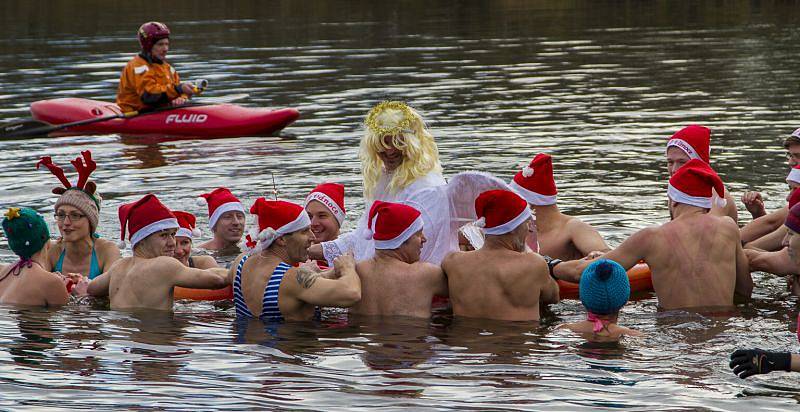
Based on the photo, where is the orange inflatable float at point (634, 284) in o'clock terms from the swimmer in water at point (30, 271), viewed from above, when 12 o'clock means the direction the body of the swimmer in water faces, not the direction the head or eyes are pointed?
The orange inflatable float is roughly at 2 o'clock from the swimmer in water.

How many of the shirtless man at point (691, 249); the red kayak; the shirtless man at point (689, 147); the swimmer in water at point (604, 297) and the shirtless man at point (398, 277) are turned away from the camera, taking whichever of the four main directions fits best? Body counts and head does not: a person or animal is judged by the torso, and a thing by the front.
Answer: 3

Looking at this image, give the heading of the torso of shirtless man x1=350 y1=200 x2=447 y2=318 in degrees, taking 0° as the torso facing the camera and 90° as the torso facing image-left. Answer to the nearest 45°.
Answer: approximately 180°

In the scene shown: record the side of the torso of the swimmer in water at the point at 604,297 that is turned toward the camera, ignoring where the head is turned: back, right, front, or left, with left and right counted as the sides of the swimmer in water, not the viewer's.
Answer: back

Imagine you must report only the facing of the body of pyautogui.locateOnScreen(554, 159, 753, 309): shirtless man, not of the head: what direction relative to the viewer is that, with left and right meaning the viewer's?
facing away from the viewer

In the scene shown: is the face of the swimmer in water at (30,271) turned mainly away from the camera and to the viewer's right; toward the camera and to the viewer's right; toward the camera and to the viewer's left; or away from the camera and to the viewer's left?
away from the camera and to the viewer's right

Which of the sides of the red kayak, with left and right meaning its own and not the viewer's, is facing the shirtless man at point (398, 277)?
right

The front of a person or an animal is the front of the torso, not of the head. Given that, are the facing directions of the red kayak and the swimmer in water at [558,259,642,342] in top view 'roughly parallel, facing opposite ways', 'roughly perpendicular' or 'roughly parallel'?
roughly perpendicular
